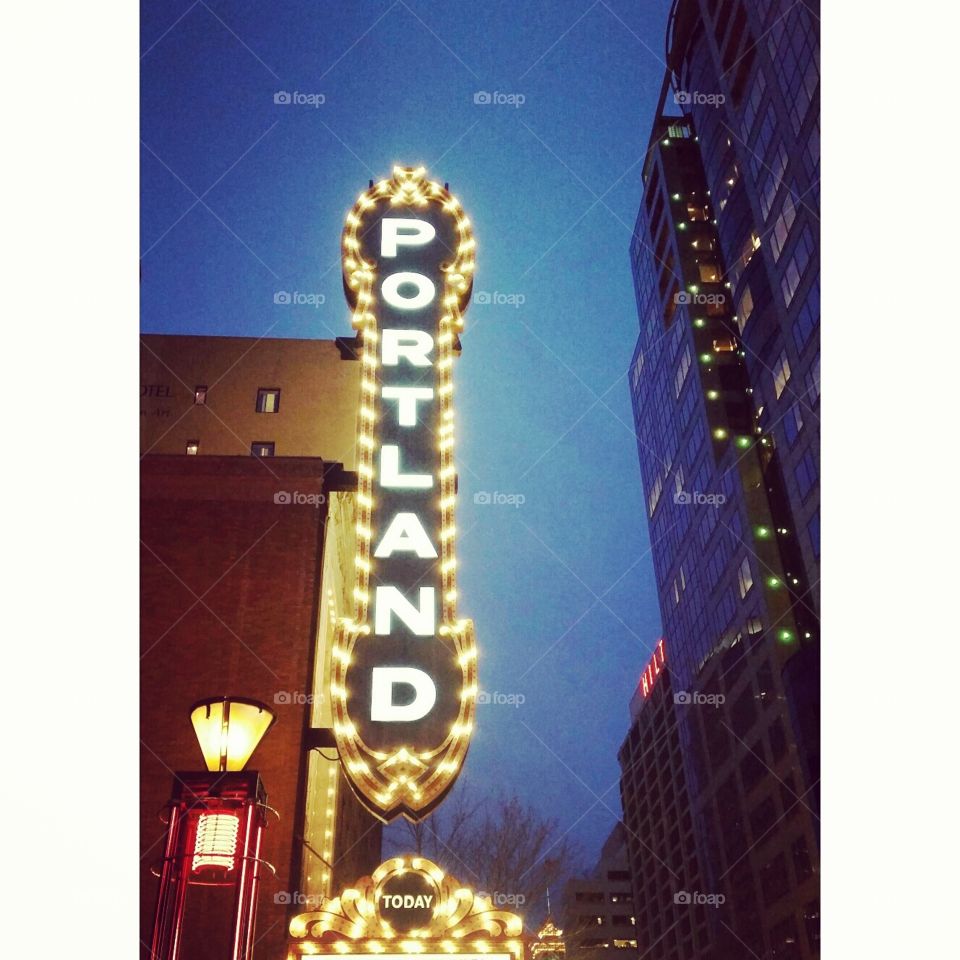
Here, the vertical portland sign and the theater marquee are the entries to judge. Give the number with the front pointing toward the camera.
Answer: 2

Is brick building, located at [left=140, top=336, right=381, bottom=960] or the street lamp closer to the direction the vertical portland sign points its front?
the street lamp

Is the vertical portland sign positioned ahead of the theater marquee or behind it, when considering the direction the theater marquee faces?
behind

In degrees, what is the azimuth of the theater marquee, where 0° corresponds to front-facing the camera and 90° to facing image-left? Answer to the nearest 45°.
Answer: approximately 0°
